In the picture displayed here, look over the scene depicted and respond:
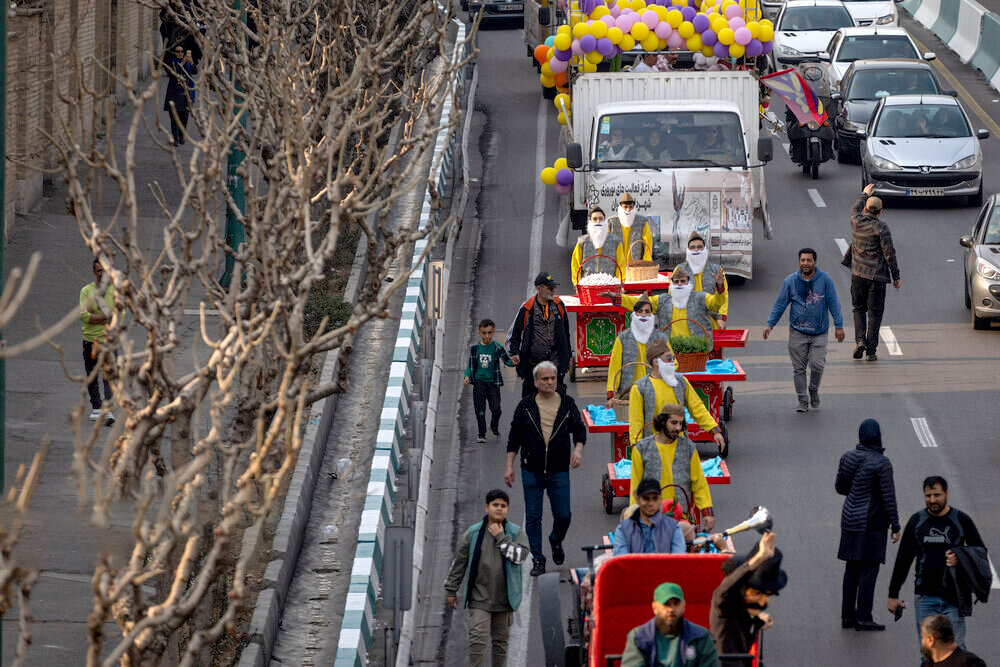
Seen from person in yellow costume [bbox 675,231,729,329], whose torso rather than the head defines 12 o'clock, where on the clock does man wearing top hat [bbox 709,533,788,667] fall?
The man wearing top hat is roughly at 12 o'clock from the person in yellow costume.

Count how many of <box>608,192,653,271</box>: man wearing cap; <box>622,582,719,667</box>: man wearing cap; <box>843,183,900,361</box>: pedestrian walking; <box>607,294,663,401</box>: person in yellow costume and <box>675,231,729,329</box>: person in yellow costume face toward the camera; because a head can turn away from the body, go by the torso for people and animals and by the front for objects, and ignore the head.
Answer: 4

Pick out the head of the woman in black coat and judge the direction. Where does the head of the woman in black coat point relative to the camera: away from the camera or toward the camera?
away from the camera

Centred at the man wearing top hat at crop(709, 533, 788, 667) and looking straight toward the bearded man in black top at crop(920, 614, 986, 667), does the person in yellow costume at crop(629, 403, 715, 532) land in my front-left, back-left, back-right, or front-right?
back-left

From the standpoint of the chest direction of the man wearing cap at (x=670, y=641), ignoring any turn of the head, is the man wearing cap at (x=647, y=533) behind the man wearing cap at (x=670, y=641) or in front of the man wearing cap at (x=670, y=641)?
behind
